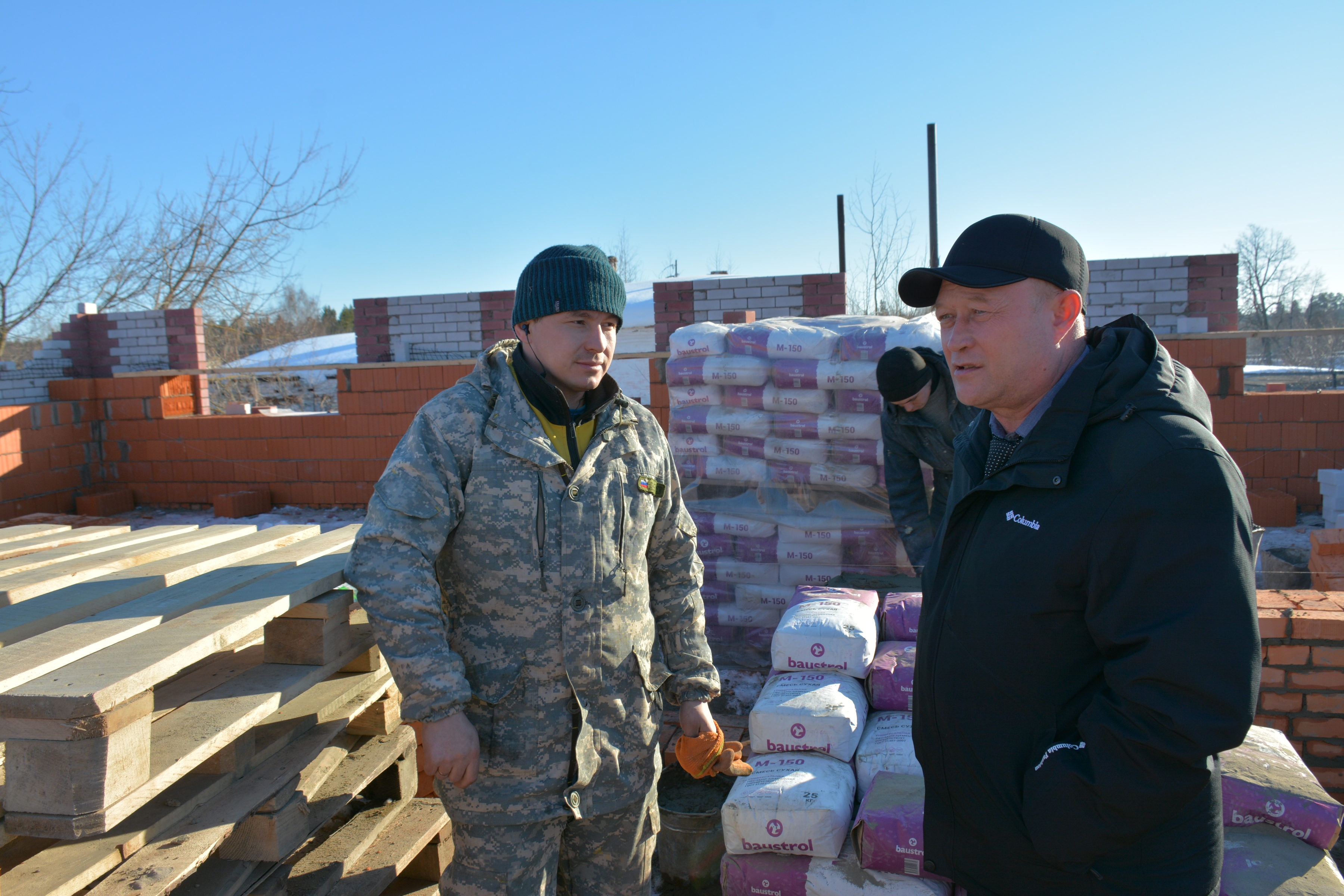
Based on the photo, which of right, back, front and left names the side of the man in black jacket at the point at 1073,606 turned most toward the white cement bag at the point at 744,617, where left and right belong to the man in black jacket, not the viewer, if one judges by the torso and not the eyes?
right

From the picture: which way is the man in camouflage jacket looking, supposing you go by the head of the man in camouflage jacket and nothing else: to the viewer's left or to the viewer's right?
to the viewer's right

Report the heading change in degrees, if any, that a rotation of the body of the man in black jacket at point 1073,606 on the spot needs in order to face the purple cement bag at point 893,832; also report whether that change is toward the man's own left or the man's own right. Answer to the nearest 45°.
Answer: approximately 90° to the man's own right

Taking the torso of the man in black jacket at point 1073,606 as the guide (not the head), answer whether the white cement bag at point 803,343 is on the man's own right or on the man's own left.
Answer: on the man's own right

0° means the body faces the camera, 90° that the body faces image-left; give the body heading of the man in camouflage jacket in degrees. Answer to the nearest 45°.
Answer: approximately 315°

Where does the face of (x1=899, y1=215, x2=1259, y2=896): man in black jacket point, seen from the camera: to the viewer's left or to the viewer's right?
to the viewer's left

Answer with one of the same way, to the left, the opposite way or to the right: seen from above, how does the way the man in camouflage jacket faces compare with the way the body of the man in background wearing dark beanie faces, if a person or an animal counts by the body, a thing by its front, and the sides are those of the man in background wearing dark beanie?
to the left

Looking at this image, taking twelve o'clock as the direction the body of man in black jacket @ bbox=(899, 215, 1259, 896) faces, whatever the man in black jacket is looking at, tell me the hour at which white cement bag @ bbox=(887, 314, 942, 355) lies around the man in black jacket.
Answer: The white cement bag is roughly at 4 o'clock from the man in black jacket.
